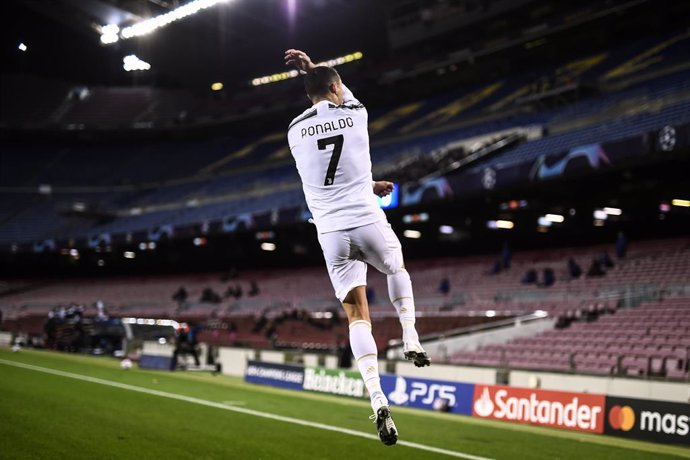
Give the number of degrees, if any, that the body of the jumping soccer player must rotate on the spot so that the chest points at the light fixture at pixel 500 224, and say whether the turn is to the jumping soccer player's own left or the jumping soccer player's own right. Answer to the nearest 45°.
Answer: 0° — they already face it

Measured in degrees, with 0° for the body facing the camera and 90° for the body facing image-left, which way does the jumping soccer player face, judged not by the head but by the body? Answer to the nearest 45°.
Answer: approximately 180°

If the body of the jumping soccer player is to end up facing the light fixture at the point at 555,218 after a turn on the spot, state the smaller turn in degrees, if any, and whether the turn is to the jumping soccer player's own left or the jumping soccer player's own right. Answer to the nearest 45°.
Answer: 0° — they already face it

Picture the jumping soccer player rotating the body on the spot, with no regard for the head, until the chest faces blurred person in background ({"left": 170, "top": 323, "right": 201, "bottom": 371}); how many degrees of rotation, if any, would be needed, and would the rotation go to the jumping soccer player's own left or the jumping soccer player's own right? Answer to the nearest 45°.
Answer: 0° — they already face them

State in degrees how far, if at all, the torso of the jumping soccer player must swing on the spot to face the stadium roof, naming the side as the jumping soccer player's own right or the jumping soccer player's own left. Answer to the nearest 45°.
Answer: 0° — they already face it

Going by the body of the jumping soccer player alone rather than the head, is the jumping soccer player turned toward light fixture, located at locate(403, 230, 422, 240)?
yes

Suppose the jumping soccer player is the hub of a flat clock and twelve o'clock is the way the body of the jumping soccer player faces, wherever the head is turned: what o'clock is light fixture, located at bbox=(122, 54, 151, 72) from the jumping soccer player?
The light fixture is roughly at 11 o'clock from the jumping soccer player.
